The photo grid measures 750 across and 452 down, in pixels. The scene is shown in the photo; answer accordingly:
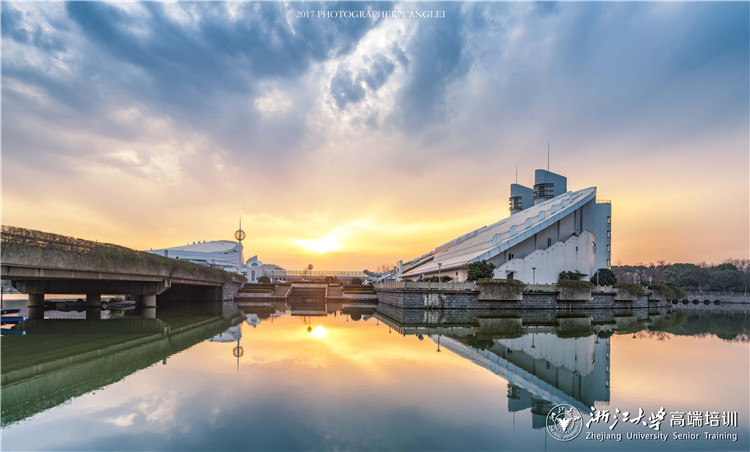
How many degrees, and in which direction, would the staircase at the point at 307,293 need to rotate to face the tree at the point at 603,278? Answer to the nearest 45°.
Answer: approximately 90° to its left

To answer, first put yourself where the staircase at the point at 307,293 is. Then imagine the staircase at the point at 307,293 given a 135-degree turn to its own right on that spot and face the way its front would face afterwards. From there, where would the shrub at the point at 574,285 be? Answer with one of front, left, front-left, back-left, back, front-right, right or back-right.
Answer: back

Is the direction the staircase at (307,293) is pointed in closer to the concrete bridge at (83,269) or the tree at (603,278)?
the concrete bridge

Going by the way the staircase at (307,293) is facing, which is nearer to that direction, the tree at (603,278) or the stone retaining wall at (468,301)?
the stone retaining wall

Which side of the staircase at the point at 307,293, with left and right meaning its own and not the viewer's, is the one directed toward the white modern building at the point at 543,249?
left

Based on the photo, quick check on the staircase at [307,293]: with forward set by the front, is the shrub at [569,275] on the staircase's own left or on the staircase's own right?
on the staircase's own left

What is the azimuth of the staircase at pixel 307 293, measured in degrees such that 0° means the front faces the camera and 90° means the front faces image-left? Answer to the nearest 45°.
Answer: approximately 0°

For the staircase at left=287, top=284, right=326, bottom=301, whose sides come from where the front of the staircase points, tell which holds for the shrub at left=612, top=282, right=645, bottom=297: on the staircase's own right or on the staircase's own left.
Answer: on the staircase's own left

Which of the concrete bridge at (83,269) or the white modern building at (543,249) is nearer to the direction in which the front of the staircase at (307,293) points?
the concrete bridge

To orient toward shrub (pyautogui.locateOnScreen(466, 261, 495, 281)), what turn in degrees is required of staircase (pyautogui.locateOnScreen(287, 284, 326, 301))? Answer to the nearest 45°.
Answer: approximately 45° to its left
